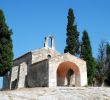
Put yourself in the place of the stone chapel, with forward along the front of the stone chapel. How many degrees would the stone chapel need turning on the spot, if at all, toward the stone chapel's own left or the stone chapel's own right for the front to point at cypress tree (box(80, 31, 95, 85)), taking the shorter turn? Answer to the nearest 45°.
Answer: approximately 90° to the stone chapel's own left
